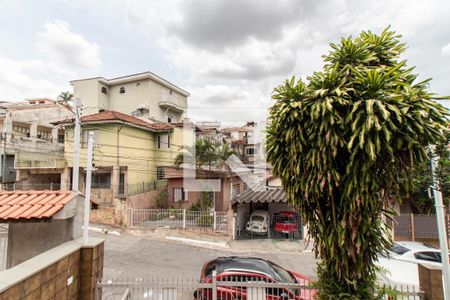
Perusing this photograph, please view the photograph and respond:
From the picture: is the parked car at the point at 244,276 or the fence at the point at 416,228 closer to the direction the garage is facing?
the parked car

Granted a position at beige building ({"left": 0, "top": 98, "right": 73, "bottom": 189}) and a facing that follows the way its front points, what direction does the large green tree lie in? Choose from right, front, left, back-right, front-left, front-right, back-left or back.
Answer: front

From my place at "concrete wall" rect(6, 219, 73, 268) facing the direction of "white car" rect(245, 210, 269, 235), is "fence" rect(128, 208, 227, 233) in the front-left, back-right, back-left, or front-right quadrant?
front-left

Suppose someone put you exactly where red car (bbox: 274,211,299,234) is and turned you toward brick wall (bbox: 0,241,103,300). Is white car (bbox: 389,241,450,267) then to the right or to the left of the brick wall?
left

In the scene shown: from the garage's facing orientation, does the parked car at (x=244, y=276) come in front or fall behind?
in front

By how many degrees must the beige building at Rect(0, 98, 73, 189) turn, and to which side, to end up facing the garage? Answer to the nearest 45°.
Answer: approximately 45° to its left

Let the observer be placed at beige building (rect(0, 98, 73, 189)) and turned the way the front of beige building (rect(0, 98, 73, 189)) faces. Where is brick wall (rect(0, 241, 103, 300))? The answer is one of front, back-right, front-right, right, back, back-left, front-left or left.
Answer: front

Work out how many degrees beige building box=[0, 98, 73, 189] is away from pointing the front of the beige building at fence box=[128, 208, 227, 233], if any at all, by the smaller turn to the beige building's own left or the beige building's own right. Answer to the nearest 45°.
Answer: approximately 45° to the beige building's own left

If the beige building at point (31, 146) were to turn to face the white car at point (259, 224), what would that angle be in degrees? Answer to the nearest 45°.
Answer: approximately 45° to its left

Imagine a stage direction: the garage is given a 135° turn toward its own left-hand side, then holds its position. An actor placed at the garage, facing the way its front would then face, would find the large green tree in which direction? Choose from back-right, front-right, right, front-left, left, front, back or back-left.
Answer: back-right

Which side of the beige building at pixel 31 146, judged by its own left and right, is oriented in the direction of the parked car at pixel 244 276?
front

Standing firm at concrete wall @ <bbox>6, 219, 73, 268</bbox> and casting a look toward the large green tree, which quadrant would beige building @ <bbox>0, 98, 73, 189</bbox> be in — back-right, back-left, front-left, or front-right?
back-left

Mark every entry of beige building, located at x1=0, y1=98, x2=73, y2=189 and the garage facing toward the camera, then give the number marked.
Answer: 2

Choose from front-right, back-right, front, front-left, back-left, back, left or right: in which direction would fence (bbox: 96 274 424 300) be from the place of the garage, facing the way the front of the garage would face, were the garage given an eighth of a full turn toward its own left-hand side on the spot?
front-right

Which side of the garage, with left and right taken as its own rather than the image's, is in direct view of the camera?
front

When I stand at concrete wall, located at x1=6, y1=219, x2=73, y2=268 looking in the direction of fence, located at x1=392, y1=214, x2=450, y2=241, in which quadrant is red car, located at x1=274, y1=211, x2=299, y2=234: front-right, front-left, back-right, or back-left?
front-left

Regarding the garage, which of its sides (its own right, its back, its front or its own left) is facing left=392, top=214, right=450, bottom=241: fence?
left

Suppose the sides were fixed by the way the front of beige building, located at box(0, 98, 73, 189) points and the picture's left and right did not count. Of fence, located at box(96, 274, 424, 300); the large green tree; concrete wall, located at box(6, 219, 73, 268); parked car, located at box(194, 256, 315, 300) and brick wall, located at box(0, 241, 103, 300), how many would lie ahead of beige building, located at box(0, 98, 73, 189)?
5

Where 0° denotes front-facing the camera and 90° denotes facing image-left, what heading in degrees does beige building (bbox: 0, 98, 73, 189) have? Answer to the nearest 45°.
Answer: approximately 0°
